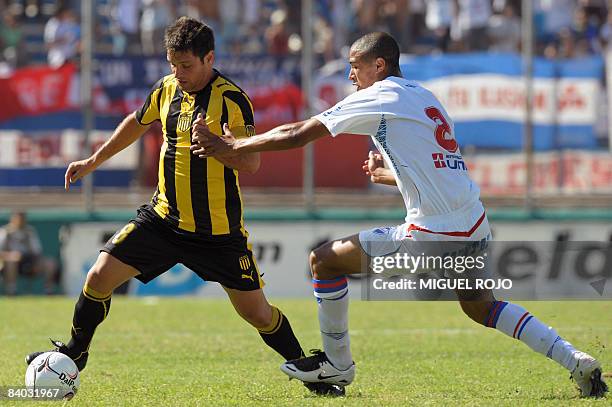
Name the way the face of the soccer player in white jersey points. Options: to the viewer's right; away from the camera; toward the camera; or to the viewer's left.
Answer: to the viewer's left

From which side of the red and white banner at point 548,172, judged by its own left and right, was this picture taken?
front

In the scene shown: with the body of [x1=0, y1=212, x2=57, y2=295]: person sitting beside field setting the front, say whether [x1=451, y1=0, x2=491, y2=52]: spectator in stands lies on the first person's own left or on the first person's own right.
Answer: on the first person's own left

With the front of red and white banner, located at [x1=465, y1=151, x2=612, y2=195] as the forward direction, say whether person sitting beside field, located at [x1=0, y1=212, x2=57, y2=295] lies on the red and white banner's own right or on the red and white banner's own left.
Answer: on the red and white banner's own right

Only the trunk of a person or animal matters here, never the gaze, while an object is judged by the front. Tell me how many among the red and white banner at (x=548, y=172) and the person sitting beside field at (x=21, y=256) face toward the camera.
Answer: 2

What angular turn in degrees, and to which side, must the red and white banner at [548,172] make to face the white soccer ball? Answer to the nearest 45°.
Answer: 0° — it already faces it

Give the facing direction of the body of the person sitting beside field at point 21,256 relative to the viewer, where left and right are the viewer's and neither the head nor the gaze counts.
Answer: facing the viewer

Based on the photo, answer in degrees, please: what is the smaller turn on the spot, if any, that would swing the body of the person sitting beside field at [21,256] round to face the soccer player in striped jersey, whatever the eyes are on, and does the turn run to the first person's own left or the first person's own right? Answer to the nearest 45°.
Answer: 0° — they already face them

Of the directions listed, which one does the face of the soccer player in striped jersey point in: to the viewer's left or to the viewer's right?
to the viewer's left

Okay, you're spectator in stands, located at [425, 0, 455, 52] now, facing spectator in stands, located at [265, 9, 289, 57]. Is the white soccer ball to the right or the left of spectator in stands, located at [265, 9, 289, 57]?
left

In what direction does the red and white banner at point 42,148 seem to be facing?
toward the camera

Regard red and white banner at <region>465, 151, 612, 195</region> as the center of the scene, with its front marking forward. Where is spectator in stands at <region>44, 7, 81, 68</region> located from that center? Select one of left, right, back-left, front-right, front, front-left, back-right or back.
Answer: right
